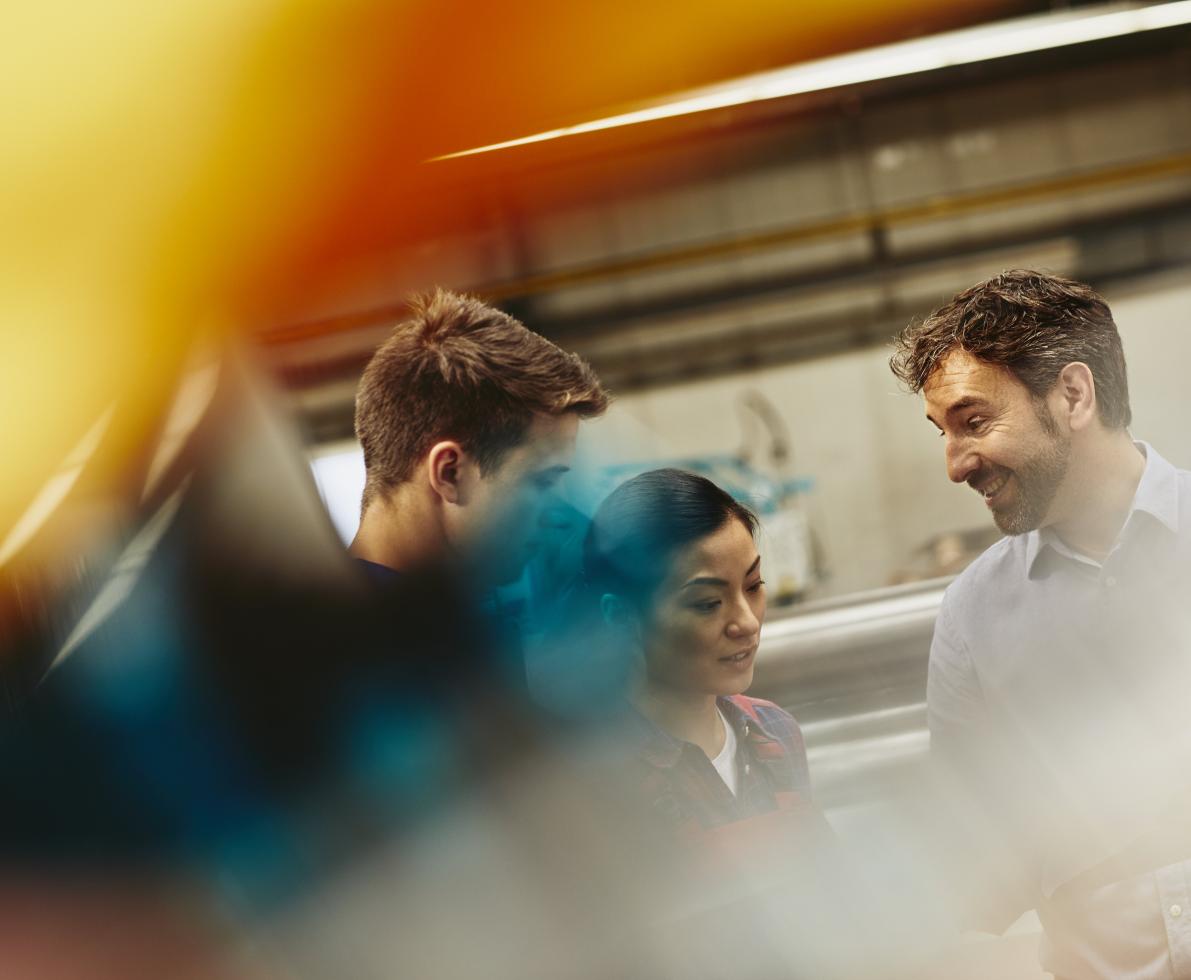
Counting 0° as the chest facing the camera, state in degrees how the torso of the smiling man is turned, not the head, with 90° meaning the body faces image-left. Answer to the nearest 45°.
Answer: approximately 45°
